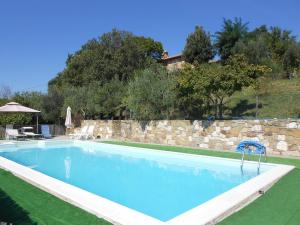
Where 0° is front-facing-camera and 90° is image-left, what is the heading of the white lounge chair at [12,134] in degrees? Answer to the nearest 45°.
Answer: approximately 315°

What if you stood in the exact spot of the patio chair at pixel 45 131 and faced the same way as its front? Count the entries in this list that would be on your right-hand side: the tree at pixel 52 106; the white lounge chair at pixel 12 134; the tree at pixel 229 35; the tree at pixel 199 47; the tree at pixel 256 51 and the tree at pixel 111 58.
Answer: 1

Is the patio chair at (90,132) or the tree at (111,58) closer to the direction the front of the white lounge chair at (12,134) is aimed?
the patio chair

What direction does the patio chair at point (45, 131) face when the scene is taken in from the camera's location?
facing the viewer and to the right of the viewer

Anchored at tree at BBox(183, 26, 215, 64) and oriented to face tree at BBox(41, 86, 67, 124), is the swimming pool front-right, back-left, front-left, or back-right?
front-left

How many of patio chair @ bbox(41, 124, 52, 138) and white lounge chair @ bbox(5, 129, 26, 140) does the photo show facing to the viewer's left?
0

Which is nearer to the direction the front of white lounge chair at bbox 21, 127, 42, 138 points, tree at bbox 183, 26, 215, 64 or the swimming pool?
the swimming pool

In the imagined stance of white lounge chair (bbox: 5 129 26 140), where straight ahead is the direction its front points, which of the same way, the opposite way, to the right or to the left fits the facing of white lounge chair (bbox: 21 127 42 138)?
the same way

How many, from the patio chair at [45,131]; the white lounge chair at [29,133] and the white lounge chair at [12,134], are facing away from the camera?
0

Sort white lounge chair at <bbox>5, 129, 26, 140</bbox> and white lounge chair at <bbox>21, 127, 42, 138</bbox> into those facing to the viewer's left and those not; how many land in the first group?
0
